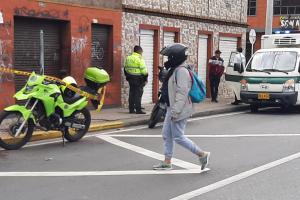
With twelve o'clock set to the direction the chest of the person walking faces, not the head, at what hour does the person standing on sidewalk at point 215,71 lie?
The person standing on sidewalk is roughly at 3 o'clock from the person walking.

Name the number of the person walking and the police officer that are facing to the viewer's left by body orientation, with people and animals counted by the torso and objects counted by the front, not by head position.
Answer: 1

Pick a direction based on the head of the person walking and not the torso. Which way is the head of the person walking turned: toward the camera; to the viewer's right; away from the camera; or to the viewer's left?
to the viewer's left

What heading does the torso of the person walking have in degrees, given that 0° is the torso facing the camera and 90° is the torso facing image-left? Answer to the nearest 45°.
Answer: approximately 90°

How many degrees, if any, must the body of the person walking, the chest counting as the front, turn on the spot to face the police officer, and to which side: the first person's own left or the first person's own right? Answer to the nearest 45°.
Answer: approximately 90° to the first person's own right
